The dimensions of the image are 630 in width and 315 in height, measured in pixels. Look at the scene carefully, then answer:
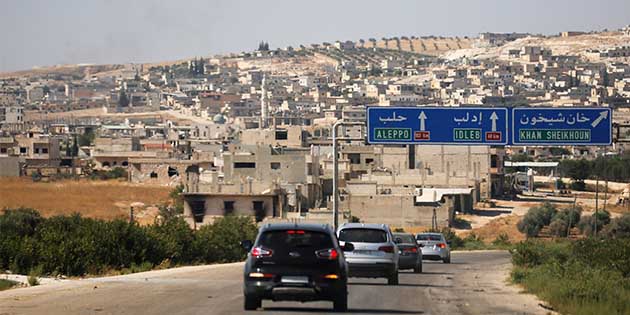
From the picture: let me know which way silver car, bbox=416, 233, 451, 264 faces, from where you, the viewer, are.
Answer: facing away from the viewer

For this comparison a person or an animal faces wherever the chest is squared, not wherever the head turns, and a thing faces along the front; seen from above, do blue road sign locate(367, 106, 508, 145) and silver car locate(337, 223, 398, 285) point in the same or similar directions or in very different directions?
very different directions

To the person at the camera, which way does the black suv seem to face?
facing away from the viewer

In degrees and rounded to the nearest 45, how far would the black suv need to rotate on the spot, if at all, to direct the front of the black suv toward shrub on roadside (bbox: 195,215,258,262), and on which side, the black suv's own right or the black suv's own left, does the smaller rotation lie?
0° — it already faces it

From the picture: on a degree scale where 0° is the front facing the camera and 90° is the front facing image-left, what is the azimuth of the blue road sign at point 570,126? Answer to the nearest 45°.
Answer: approximately 0°

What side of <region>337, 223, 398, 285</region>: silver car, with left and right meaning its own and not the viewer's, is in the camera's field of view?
back

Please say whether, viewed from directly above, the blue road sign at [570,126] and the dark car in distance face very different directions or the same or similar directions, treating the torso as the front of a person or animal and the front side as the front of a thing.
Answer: very different directions
